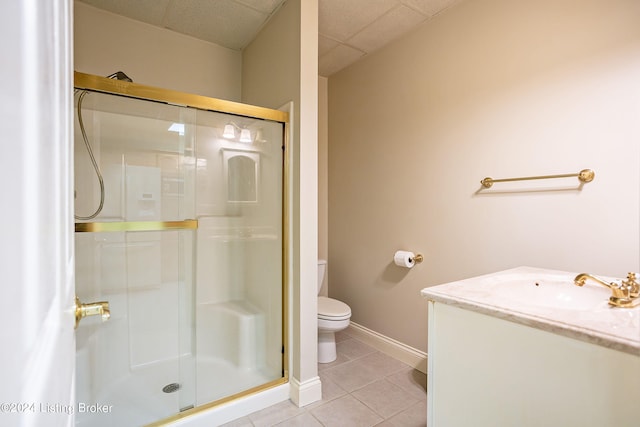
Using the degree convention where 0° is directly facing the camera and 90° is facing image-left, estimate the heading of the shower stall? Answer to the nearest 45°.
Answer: approximately 315°

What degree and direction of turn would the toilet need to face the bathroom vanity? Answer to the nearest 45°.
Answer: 0° — it already faces it

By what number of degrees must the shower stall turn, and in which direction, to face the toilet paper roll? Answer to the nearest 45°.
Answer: approximately 45° to its left

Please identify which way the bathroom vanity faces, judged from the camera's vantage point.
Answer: facing away from the viewer and to the left of the viewer

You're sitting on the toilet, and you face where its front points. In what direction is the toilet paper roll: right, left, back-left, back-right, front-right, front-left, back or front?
front-left

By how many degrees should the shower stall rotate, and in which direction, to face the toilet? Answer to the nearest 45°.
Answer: approximately 45° to its left

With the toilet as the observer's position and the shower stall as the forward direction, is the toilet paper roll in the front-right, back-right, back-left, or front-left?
back-left

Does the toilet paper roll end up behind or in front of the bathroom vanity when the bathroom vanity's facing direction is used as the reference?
in front

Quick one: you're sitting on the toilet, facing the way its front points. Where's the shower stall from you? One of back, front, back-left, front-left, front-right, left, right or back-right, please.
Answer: right

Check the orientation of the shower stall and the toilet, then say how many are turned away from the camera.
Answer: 0
